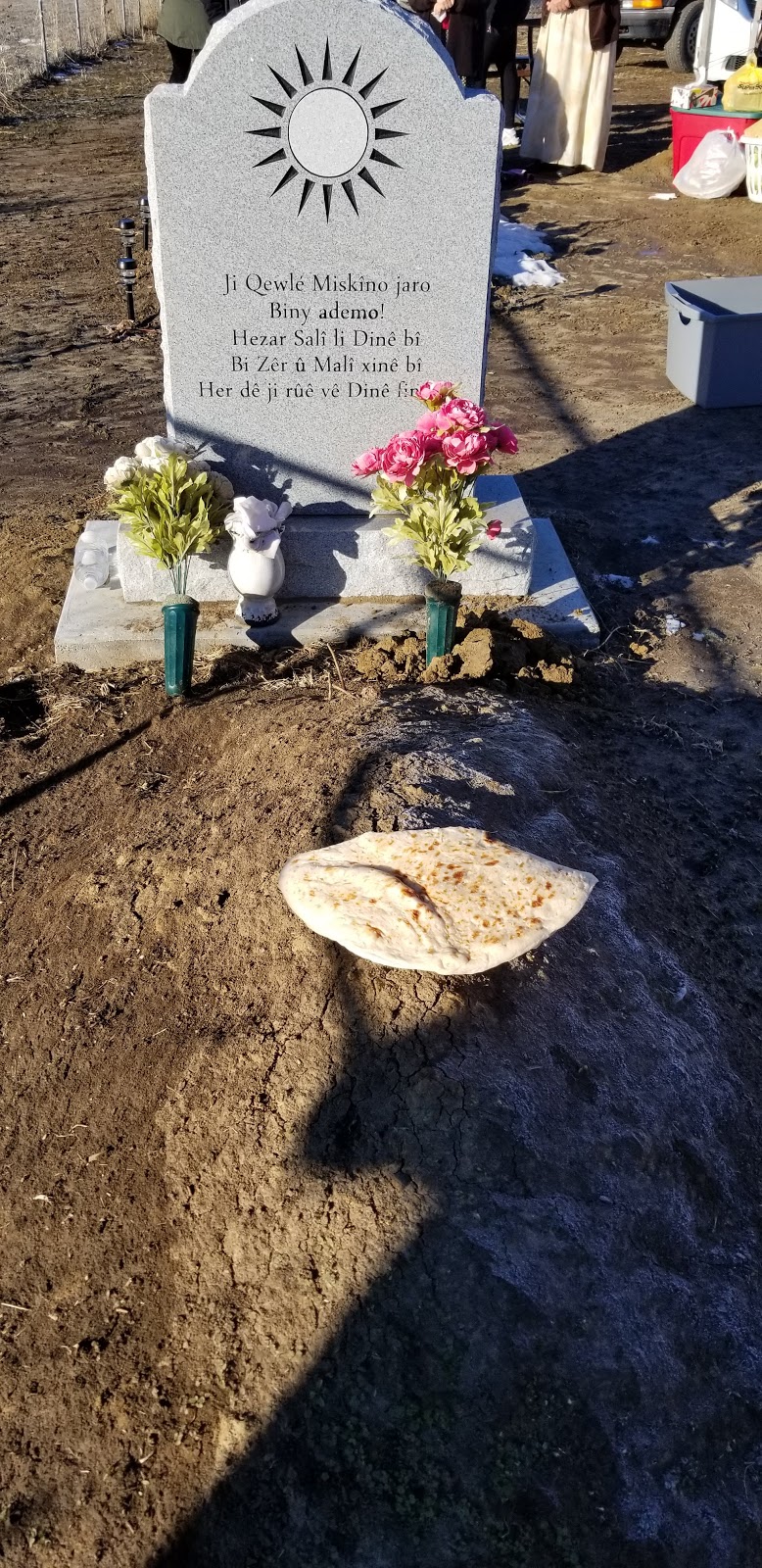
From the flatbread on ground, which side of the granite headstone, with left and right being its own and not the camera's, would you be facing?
front

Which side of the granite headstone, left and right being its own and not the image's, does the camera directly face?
front

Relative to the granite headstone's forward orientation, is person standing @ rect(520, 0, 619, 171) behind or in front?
behind

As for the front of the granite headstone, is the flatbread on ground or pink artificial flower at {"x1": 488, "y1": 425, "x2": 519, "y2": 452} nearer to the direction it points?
the flatbread on ground

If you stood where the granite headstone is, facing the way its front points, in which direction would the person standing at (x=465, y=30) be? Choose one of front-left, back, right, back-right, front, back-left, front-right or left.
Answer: back

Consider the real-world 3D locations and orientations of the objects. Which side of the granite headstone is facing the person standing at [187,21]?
back

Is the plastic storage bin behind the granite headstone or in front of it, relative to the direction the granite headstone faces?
behind

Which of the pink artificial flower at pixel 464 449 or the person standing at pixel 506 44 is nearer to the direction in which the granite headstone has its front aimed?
the pink artificial flower

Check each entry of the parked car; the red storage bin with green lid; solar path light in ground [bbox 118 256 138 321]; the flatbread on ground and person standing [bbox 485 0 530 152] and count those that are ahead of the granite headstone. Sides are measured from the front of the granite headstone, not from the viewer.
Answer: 1

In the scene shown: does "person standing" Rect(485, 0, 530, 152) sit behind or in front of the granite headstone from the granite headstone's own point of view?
behind

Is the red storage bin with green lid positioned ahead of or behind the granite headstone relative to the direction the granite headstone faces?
behind
